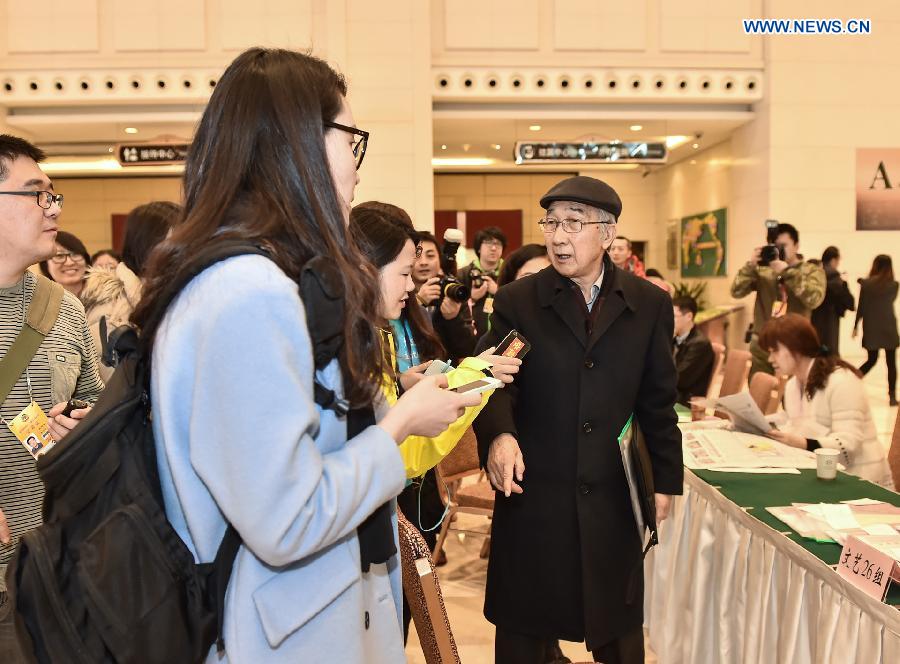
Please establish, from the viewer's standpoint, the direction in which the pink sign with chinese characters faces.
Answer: facing the viewer and to the left of the viewer

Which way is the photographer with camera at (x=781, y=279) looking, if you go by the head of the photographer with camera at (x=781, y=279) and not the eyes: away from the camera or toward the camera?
toward the camera

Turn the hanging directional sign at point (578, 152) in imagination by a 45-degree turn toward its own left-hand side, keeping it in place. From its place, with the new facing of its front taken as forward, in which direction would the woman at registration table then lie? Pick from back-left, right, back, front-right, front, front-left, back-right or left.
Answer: front-right

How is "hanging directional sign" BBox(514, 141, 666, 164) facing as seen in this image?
toward the camera

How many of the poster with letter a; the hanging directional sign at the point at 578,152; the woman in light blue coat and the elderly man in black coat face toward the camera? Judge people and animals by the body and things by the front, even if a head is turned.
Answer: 3

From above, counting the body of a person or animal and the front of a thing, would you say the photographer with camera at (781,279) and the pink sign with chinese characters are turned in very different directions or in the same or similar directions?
same or similar directions

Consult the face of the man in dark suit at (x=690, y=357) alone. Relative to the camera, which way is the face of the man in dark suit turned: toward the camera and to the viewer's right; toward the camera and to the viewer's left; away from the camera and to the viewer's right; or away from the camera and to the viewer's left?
toward the camera and to the viewer's left

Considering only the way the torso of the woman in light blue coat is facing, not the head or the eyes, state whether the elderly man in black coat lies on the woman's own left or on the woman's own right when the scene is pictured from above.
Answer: on the woman's own left

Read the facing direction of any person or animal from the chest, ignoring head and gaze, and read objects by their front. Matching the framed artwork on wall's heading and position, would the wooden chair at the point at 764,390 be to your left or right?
on your left

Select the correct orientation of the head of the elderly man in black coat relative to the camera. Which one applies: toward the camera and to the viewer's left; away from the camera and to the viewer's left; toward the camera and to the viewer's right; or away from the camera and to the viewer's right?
toward the camera and to the viewer's left

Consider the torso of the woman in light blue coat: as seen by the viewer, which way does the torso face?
to the viewer's right

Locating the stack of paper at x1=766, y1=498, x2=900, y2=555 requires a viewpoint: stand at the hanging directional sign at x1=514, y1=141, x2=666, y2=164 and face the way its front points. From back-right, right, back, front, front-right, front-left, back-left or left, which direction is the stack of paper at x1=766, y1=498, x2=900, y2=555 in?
front

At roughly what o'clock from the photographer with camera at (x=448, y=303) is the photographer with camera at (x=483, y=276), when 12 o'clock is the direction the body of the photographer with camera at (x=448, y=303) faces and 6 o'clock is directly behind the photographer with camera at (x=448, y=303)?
the photographer with camera at (x=483, y=276) is roughly at 8 o'clock from the photographer with camera at (x=448, y=303).

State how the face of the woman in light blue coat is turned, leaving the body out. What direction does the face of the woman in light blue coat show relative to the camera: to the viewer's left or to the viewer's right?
to the viewer's right

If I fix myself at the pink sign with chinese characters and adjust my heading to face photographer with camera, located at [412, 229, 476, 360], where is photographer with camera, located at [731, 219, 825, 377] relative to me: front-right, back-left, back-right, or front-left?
front-right

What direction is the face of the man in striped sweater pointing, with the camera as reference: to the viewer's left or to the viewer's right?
to the viewer's right

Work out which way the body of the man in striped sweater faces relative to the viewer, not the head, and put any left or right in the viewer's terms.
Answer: facing the viewer and to the right of the viewer

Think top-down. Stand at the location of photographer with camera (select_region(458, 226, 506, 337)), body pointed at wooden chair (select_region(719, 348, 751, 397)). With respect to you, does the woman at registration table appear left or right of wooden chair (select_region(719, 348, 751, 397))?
right
